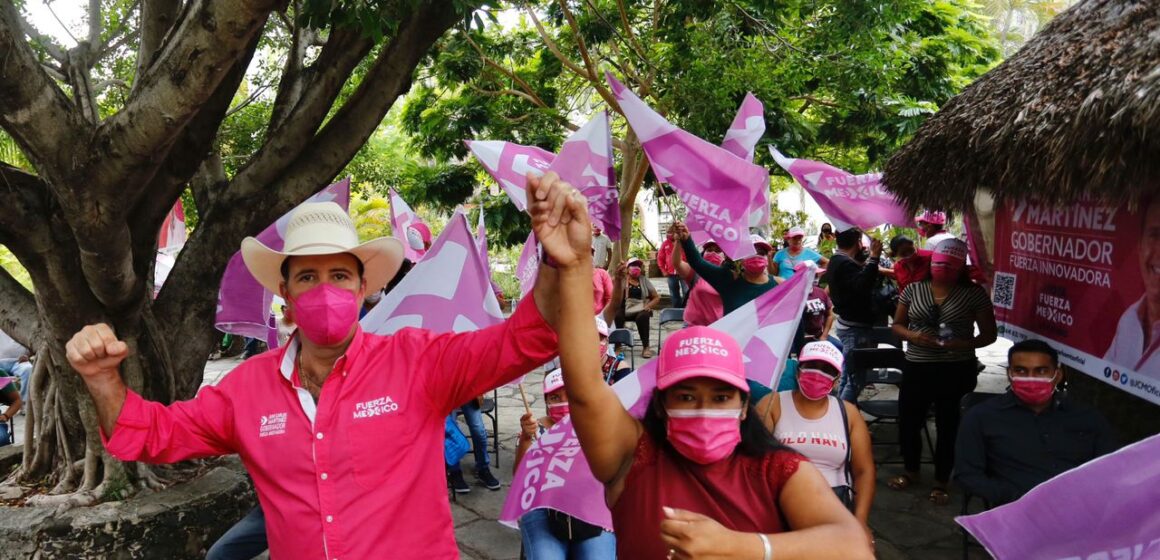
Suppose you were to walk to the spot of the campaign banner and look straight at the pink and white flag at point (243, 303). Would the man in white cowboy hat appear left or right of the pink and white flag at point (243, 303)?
left

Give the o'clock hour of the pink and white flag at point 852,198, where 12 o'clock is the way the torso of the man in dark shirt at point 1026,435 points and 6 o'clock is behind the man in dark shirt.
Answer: The pink and white flag is roughly at 5 o'clock from the man in dark shirt.

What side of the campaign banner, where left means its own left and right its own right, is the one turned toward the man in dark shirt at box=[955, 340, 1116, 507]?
front

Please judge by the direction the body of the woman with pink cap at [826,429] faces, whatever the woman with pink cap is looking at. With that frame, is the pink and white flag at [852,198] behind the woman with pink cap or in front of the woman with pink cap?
behind

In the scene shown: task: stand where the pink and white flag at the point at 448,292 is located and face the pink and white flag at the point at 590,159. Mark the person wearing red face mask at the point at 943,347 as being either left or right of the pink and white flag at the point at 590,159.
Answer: right

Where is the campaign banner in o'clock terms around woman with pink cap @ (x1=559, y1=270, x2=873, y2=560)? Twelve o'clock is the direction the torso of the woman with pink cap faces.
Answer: The campaign banner is roughly at 7 o'clock from the woman with pink cap.

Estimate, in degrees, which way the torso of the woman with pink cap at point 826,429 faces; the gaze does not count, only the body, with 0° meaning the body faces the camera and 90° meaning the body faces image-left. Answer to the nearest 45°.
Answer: approximately 0°

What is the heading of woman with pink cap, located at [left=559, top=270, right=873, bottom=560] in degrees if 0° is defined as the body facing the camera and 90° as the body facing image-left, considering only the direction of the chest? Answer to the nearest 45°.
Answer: approximately 0°
